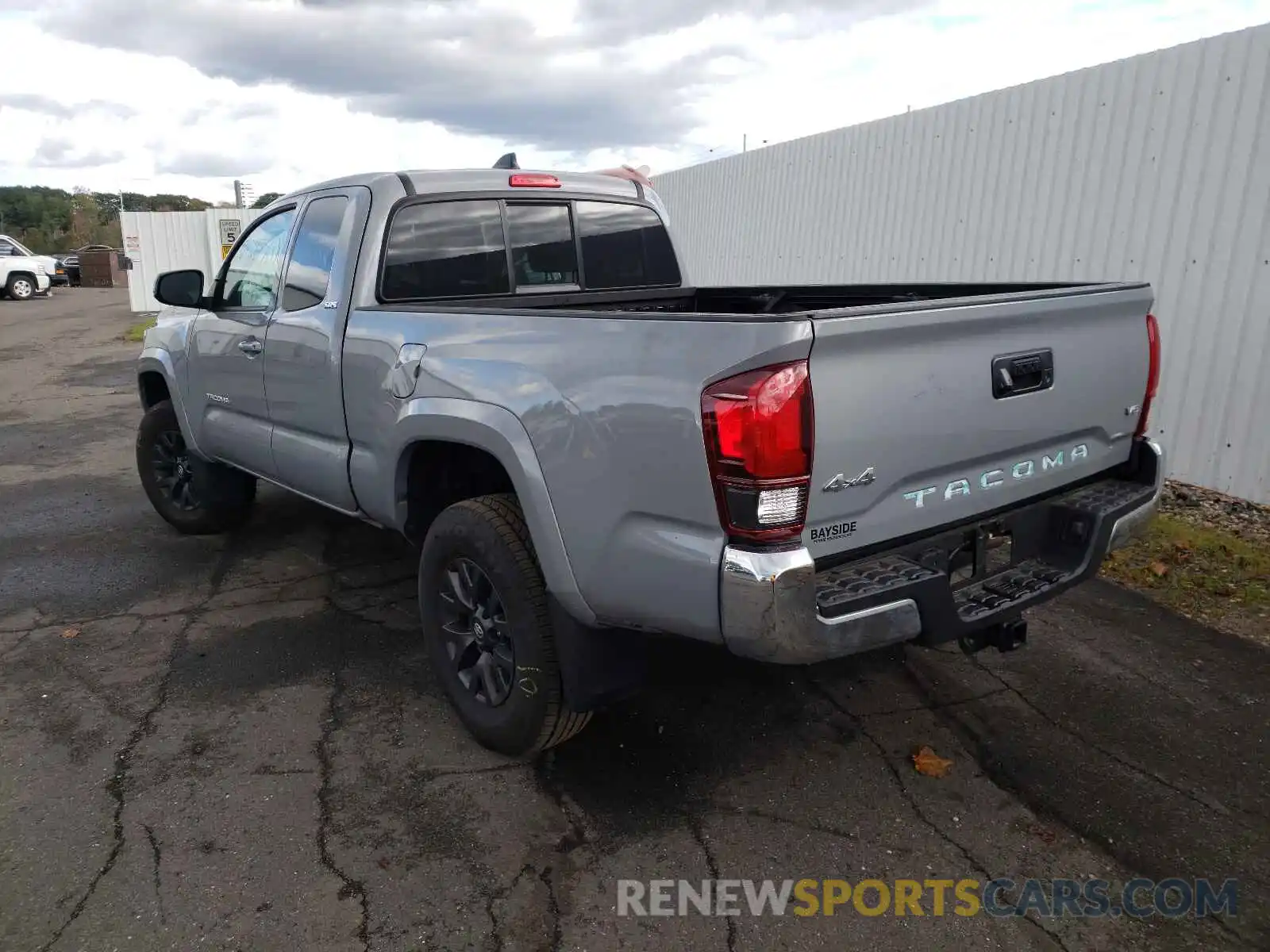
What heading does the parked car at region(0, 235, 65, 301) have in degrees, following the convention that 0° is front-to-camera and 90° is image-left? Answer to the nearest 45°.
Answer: approximately 270°

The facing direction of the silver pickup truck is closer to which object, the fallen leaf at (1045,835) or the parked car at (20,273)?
the parked car

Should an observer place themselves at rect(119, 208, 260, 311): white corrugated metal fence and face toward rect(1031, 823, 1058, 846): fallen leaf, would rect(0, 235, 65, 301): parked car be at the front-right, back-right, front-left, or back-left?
back-right

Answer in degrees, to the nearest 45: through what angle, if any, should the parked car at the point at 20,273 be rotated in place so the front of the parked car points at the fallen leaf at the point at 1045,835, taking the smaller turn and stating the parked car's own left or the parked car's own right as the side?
approximately 90° to the parked car's own right

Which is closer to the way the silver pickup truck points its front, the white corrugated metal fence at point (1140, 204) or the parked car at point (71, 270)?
the parked car

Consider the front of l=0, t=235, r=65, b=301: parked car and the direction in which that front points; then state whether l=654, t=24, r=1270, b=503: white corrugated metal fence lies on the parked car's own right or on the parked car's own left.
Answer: on the parked car's own right

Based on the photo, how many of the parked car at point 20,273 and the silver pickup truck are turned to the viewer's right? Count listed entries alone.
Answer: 1

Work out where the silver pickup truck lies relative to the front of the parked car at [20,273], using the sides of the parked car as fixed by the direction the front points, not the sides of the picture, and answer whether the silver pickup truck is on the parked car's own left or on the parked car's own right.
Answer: on the parked car's own right

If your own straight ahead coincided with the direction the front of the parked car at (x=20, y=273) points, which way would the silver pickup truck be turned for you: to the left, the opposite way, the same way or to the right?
to the left

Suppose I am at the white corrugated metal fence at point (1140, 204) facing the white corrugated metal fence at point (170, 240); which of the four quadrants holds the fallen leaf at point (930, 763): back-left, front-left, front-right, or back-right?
back-left

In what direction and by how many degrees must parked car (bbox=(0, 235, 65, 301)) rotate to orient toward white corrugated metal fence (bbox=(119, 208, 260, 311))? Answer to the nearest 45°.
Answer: approximately 45° to its right

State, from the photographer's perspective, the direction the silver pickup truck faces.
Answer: facing away from the viewer and to the left of the viewer

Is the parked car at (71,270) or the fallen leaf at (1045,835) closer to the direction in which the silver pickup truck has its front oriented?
the parked car
